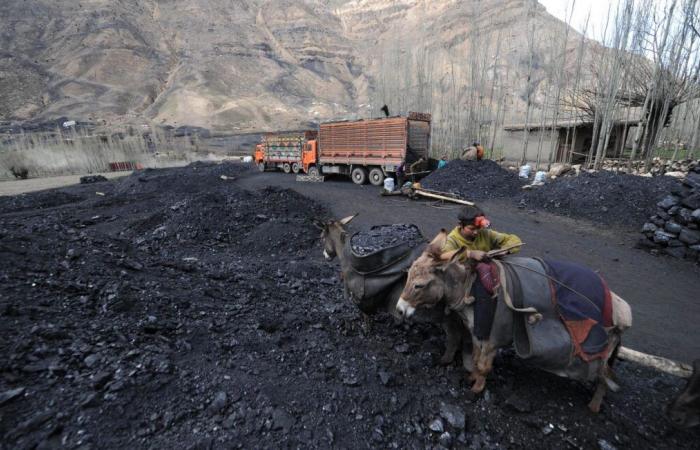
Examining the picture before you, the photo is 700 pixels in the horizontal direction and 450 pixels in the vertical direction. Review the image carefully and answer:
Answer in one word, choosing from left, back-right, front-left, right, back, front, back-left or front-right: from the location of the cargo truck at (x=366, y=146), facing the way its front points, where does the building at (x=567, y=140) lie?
back-right

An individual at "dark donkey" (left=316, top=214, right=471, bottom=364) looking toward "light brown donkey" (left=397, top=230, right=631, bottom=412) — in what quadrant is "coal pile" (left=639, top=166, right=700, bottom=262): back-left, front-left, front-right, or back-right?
front-left

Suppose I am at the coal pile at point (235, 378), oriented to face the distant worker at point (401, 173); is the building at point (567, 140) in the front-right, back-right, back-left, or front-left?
front-right

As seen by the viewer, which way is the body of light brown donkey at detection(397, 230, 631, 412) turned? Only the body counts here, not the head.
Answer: to the viewer's left

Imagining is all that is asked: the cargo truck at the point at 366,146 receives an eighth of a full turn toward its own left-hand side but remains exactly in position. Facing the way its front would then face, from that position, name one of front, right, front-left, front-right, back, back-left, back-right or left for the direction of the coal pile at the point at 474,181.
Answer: back-left

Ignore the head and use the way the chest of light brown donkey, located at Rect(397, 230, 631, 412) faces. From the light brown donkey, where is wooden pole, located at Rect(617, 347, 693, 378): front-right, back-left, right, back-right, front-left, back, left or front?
back-right

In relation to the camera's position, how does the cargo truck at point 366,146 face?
facing away from the viewer and to the left of the viewer

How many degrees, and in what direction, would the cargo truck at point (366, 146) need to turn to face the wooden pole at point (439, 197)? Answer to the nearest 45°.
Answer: approximately 180°

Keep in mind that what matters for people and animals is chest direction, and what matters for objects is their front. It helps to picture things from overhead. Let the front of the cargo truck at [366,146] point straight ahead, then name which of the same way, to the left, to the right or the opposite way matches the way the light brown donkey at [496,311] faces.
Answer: the same way

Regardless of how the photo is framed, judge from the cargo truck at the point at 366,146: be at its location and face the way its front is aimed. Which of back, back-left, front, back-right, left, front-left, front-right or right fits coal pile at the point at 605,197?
back

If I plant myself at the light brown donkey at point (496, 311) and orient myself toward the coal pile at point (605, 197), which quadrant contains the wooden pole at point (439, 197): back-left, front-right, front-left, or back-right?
front-left

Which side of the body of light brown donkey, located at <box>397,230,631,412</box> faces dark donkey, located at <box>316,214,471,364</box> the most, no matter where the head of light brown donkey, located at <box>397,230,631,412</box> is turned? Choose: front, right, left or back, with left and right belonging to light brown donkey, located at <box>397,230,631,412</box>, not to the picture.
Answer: front

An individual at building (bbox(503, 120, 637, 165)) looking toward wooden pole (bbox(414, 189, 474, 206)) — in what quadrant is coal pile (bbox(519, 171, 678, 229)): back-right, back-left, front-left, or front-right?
front-left

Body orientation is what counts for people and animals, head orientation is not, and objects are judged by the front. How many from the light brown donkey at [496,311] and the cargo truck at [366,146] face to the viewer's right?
0

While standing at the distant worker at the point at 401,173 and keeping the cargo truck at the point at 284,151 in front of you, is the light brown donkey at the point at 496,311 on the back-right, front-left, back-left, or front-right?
back-left
